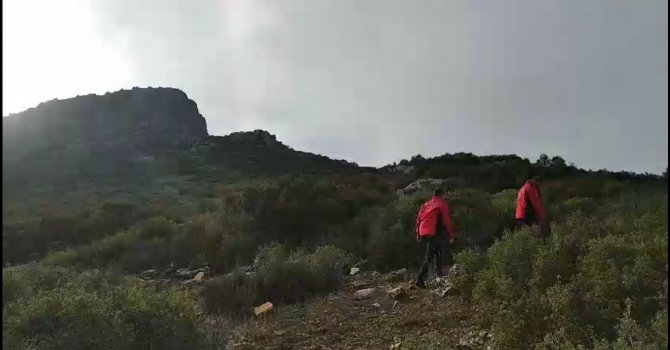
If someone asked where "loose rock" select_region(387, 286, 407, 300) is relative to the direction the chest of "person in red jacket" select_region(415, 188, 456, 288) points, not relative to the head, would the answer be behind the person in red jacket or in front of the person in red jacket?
behind

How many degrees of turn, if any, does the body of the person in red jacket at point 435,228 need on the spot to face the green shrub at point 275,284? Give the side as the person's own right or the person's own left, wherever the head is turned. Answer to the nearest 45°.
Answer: approximately 135° to the person's own left

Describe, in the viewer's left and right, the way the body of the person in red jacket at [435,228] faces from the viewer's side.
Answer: facing away from the viewer and to the right of the viewer

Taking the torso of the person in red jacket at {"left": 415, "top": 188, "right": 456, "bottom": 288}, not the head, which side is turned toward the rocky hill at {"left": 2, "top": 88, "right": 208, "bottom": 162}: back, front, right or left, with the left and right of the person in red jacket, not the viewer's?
left

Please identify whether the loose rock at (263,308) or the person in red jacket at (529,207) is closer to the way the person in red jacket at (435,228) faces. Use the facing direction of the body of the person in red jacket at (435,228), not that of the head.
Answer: the person in red jacket

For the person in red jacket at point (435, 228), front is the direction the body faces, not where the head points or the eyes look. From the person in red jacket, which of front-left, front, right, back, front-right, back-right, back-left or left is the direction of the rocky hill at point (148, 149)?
left

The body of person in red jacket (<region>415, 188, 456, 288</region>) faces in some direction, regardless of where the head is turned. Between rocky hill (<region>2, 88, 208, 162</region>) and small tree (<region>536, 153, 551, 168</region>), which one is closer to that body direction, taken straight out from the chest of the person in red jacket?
the small tree

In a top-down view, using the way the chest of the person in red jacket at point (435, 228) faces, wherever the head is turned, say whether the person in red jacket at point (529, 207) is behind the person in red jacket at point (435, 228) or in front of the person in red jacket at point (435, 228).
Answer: in front

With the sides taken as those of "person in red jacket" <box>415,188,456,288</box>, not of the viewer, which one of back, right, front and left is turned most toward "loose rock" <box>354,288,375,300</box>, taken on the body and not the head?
back

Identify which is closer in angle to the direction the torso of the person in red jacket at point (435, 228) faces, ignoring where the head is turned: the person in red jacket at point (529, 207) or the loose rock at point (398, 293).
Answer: the person in red jacket
